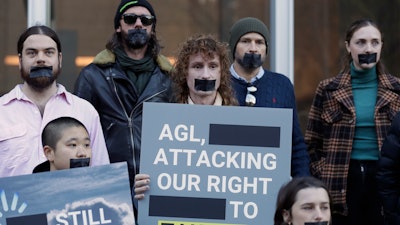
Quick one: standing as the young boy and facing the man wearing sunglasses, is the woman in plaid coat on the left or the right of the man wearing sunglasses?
right

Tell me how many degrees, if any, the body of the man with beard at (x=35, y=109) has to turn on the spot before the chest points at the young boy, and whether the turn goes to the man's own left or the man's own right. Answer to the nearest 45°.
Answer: approximately 45° to the man's own left

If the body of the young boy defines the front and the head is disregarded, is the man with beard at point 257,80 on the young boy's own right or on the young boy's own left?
on the young boy's own left

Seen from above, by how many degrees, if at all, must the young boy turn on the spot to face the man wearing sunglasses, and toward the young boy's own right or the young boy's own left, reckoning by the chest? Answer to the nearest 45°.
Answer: approximately 90° to the young boy's own left

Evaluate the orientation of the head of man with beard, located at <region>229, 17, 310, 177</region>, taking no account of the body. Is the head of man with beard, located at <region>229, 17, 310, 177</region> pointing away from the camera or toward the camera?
toward the camera

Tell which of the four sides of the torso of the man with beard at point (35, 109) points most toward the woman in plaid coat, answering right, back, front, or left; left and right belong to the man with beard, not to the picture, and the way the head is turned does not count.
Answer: left

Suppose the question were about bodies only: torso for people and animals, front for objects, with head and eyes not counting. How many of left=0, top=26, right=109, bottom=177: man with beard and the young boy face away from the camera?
0

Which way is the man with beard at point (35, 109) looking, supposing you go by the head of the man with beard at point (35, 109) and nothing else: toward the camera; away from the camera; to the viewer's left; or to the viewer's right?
toward the camera

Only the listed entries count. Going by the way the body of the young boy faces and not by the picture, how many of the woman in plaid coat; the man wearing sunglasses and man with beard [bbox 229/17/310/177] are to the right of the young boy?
0

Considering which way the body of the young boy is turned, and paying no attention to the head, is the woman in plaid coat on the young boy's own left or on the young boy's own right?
on the young boy's own left

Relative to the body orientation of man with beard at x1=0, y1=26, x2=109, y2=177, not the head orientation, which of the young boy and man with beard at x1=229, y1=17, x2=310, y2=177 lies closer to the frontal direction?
the young boy

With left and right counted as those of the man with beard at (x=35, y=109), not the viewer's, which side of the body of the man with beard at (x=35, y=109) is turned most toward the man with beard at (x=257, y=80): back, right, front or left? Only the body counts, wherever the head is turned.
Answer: left

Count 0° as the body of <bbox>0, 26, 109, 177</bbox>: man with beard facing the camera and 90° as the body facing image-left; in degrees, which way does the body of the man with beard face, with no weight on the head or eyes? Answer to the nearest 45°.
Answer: approximately 0°

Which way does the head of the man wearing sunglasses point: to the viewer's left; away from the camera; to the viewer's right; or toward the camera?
toward the camera

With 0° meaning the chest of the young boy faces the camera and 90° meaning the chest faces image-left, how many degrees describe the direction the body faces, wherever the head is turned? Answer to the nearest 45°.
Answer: approximately 315°
